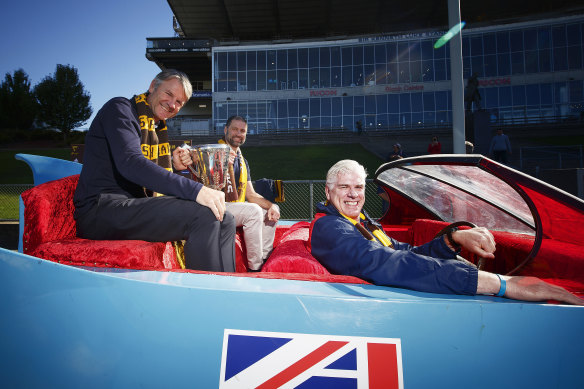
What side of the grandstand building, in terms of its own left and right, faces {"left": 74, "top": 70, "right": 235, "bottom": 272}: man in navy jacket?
front

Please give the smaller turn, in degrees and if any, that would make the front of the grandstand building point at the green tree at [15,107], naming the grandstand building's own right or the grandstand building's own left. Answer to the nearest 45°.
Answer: approximately 90° to the grandstand building's own right

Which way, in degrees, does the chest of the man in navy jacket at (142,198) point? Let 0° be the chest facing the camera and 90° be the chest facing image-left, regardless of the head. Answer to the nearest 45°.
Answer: approximately 270°

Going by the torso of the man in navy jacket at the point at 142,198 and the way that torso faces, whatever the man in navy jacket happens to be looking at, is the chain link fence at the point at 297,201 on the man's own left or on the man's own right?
on the man's own left

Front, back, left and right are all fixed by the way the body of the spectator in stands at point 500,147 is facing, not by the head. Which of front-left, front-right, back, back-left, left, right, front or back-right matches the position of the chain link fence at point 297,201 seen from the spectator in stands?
front-right

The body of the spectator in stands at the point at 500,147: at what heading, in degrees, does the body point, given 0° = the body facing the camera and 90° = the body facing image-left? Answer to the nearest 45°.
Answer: approximately 0°

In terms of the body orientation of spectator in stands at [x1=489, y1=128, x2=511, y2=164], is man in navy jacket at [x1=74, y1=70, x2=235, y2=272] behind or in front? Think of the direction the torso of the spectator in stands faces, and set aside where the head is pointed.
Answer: in front
